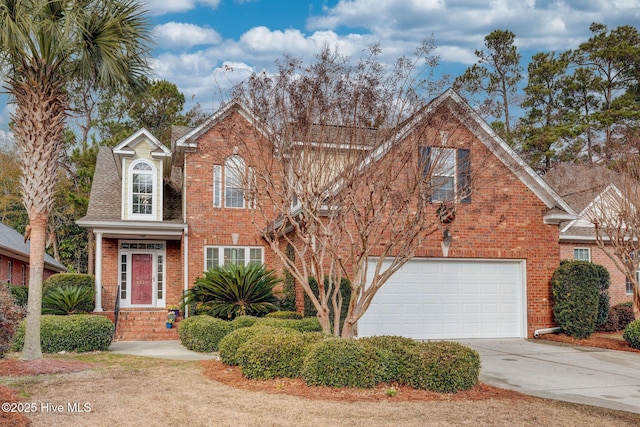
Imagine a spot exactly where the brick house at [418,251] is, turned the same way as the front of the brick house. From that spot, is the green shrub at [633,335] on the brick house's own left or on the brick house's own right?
on the brick house's own left

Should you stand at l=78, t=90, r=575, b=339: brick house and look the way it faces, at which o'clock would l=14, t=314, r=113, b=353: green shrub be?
The green shrub is roughly at 2 o'clock from the brick house.

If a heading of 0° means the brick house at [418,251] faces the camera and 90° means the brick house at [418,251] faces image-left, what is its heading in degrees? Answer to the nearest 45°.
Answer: approximately 0°

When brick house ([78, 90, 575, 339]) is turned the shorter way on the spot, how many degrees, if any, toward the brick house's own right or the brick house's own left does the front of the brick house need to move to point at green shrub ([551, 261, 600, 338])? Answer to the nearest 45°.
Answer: approximately 90° to the brick house's own left

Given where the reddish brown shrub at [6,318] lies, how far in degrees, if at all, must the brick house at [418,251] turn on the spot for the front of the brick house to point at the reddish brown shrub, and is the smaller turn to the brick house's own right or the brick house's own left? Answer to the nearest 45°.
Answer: approximately 45° to the brick house's own right

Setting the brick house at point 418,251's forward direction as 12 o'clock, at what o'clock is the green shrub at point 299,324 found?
The green shrub is roughly at 1 o'clock from the brick house.

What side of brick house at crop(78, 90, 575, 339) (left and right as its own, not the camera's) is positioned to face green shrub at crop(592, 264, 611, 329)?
left

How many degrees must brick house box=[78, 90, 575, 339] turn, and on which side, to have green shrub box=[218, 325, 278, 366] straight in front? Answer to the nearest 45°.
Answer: approximately 45° to its right

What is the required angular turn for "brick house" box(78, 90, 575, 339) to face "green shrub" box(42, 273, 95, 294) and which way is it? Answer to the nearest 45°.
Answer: approximately 90° to its right

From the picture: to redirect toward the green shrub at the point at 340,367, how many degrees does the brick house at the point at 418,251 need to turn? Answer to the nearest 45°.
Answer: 0° — it already faces it
